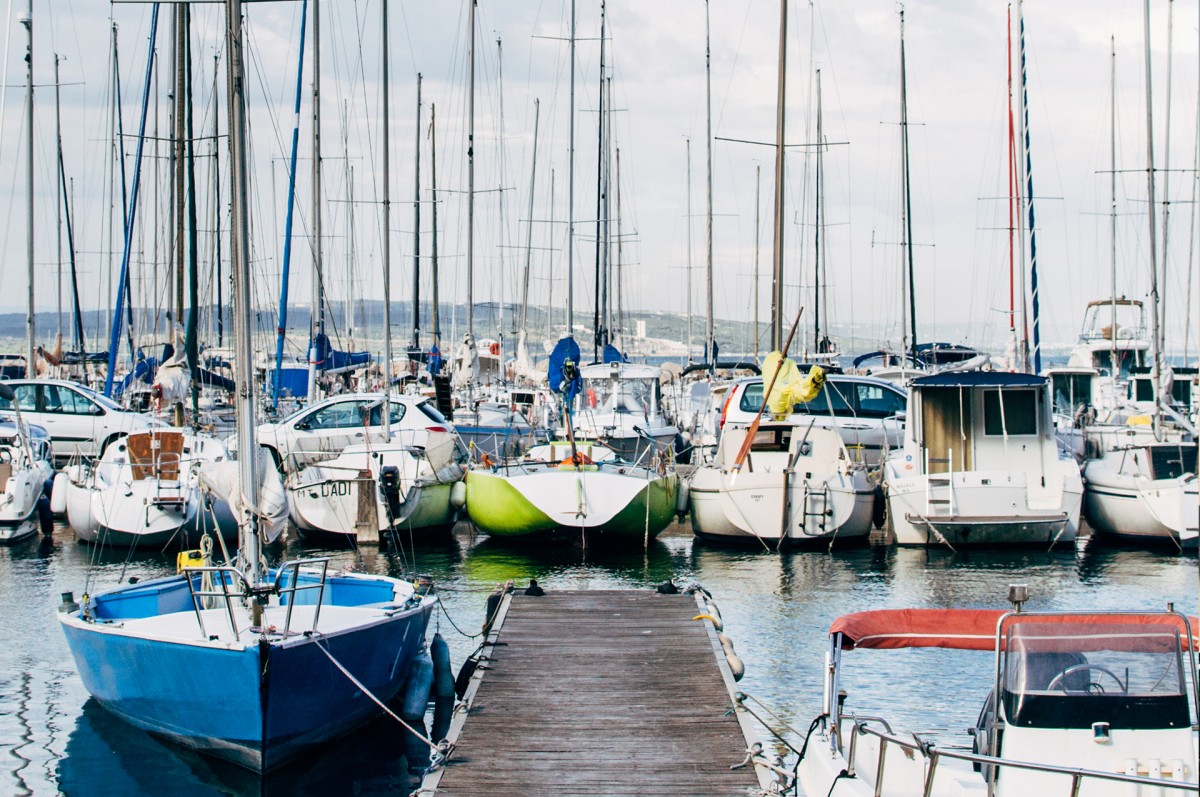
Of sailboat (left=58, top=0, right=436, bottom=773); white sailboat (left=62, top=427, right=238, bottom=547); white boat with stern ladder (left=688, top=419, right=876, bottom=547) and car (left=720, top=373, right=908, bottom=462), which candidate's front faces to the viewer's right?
the car

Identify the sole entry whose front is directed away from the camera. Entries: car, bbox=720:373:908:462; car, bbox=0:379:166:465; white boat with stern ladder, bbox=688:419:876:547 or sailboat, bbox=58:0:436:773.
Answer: the white boat with stern ladder

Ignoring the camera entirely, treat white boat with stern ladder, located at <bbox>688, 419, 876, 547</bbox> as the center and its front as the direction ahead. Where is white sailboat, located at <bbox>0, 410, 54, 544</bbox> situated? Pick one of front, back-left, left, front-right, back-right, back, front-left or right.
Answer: left

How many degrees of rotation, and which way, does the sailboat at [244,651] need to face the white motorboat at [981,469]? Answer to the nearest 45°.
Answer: approximately 135° to its left

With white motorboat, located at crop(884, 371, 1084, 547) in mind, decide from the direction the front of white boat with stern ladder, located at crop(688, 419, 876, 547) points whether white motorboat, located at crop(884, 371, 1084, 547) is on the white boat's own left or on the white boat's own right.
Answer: on the white boat's own right

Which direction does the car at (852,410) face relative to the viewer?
to the viewer's right

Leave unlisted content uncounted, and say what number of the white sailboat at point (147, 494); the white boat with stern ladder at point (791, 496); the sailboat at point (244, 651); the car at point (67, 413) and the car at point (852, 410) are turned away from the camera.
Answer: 2

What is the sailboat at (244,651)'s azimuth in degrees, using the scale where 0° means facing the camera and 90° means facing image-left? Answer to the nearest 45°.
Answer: approximately 0°

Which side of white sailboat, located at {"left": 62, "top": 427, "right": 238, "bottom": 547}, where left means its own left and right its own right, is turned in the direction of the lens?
back

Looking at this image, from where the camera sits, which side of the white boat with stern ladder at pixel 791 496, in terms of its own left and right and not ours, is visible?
back

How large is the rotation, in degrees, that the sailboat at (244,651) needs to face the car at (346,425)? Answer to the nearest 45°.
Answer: approximately 180°

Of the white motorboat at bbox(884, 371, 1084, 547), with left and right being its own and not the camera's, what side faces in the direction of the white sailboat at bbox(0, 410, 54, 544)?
left

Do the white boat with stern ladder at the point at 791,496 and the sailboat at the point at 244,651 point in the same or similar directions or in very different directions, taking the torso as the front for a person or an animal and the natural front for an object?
very different directions
